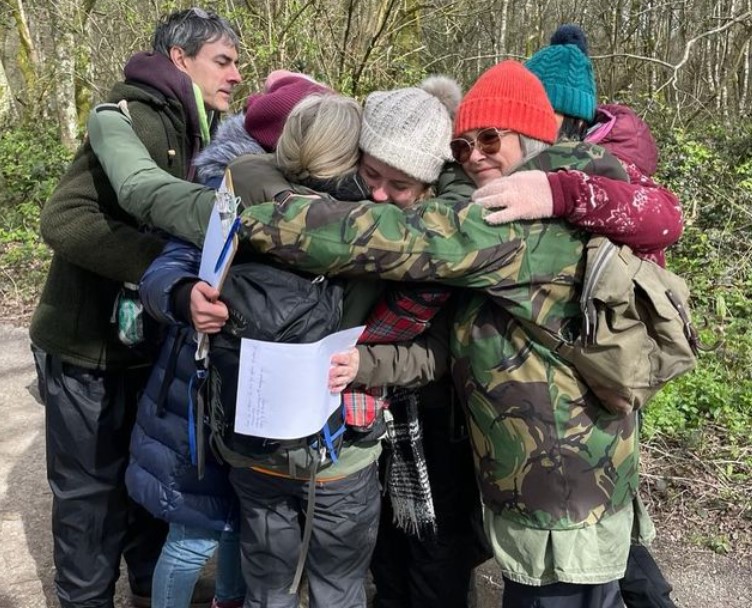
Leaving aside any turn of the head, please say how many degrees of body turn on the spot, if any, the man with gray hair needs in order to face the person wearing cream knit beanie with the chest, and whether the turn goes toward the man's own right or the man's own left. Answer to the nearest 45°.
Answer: approximately 45° to the man's own right

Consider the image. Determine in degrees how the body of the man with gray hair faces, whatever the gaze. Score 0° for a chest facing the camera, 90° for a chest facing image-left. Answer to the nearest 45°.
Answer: approximately 270°

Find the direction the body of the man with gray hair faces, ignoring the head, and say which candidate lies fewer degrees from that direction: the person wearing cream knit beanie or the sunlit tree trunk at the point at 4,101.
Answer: the person wearing cream knit beanie

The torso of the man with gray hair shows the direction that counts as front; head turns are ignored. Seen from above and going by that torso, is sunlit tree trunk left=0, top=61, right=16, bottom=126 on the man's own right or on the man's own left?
on the man's own left

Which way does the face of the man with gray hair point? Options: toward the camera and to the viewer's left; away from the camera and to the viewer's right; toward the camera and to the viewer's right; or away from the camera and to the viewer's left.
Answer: toward the camera and to the viewer's right
